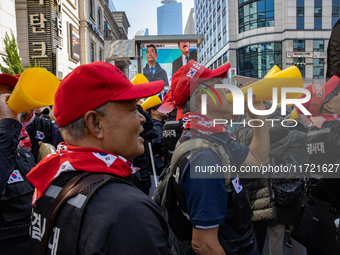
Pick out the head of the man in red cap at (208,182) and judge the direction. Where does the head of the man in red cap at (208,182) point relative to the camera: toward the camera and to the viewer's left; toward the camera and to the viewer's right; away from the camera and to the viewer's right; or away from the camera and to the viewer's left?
away from the camera and to the viewer's right

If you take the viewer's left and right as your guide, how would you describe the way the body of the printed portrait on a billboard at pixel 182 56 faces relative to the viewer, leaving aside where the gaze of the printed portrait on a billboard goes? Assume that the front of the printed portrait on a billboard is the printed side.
facing the viewer

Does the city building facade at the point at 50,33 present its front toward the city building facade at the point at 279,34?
no

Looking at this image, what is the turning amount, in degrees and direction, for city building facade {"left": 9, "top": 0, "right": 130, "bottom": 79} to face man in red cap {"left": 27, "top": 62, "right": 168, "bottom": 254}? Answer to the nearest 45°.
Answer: approximately 45° to its right

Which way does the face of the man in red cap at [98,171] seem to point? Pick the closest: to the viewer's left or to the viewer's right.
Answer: to the viewer's right

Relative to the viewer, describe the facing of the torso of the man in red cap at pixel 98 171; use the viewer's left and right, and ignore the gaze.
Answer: facing away from the viewer and to the right of the viewer

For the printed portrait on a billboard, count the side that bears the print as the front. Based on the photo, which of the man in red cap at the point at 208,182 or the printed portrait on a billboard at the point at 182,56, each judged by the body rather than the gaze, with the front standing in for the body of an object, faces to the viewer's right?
the man in red cap

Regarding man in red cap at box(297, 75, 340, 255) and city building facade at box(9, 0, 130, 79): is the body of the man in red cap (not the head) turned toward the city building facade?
no

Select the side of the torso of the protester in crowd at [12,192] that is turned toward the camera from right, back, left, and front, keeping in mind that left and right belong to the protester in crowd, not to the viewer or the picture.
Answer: right

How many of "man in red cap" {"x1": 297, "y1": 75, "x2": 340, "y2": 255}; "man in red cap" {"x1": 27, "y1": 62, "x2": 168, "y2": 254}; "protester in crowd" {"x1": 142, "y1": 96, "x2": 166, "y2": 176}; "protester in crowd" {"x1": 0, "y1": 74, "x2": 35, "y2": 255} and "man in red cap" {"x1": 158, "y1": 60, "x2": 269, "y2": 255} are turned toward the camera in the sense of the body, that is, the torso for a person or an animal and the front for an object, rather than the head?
0
